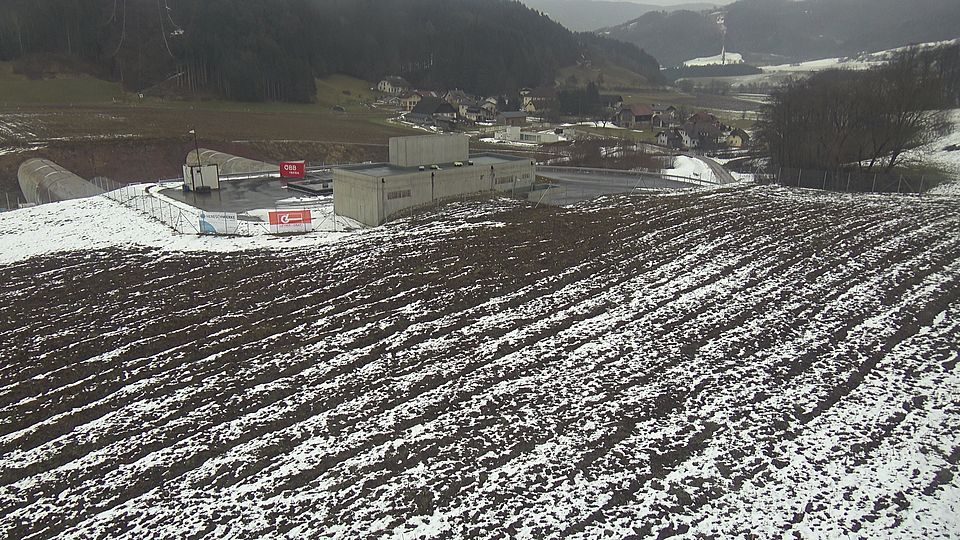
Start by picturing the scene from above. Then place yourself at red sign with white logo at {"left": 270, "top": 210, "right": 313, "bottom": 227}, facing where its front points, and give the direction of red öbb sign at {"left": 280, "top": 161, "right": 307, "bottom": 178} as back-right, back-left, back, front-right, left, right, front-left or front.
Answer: back

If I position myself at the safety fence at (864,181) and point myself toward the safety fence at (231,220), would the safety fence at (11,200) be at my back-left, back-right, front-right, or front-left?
front-right

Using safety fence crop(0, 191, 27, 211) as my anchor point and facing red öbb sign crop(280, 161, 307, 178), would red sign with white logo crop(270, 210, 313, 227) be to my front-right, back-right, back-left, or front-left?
front-right

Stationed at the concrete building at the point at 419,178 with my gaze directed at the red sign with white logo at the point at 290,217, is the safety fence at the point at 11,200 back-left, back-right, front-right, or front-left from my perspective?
front-right

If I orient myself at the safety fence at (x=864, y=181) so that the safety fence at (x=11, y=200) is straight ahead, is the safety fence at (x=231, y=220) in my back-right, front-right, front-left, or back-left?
front-left

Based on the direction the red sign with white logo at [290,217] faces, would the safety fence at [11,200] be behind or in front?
behind

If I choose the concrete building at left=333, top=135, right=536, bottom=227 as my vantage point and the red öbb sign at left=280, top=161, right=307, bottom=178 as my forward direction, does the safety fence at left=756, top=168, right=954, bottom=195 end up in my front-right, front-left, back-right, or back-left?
back-right

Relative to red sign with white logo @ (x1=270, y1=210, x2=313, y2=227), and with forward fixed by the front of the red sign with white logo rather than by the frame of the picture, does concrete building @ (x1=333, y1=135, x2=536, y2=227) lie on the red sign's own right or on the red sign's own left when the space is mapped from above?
on the red sign's own left

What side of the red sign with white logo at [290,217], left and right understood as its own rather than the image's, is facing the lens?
front

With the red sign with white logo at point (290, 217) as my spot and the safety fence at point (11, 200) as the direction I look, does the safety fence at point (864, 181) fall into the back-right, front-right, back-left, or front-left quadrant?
back-right

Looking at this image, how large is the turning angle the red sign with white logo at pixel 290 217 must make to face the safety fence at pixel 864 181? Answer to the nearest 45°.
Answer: approximately 90° to its left

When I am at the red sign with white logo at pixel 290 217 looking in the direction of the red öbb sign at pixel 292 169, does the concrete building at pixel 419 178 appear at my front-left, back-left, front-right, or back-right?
front-right
